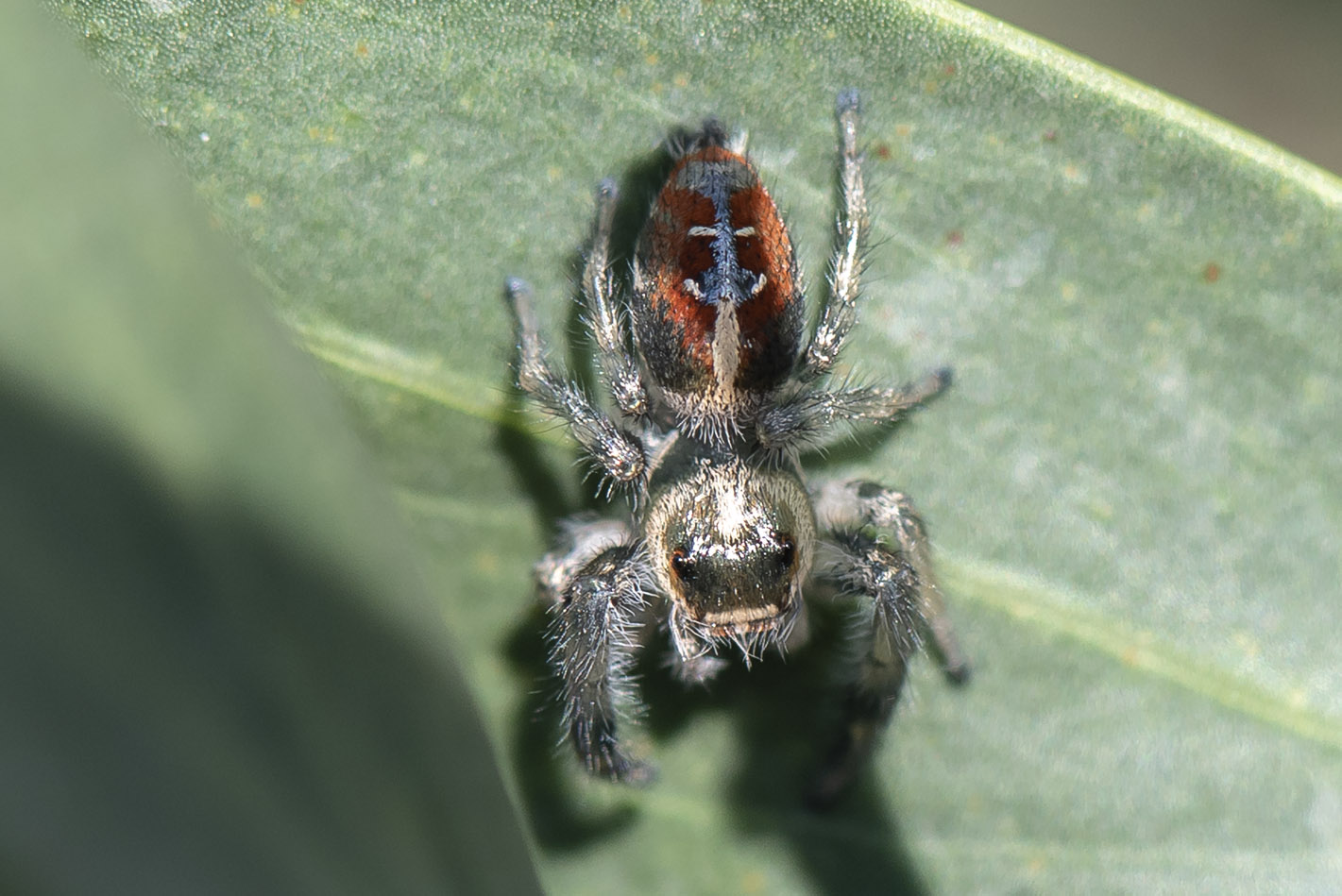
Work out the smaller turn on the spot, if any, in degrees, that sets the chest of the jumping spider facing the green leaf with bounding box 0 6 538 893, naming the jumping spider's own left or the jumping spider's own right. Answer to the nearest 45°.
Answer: approximately 45° to the jumping spider's own right

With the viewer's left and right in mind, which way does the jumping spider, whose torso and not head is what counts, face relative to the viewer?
facing the viewer
